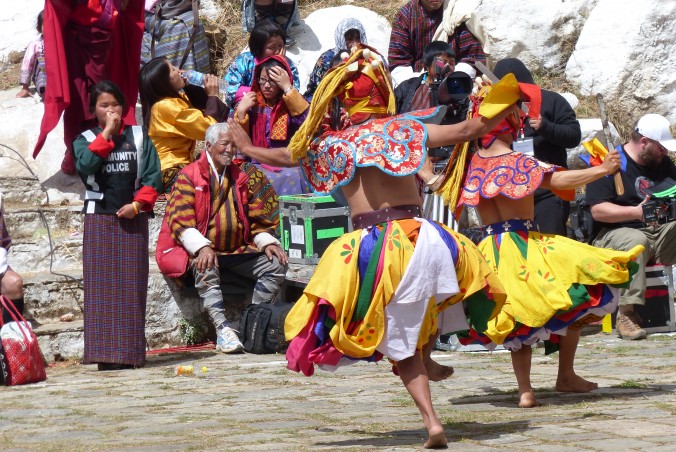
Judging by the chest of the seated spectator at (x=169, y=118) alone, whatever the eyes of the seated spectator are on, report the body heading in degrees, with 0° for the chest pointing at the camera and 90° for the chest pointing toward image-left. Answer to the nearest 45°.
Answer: approximately 270°

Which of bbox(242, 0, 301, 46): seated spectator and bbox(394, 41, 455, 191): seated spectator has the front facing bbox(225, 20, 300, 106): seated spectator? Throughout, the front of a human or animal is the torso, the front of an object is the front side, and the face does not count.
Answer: bbox(242, 0, 301, 46): seated spectator

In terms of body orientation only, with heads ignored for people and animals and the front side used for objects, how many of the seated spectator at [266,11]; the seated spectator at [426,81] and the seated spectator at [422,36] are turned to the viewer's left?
0

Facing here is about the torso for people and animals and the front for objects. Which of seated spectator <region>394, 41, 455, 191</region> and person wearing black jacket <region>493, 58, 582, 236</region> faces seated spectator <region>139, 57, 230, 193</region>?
the person wearing black jacket

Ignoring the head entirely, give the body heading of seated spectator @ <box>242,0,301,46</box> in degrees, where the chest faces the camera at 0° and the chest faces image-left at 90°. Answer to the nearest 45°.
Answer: approximately 0°

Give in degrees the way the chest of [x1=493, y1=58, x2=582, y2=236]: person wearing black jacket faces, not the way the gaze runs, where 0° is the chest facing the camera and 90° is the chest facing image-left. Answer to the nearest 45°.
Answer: approximately 90°

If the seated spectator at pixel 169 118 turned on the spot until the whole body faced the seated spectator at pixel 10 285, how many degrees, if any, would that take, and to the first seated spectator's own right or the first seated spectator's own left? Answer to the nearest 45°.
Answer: approximately 135° to the first seated spectator's own right

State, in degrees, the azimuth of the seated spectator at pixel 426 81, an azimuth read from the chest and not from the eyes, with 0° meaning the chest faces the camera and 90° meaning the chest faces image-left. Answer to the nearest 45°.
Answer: approximately 315°

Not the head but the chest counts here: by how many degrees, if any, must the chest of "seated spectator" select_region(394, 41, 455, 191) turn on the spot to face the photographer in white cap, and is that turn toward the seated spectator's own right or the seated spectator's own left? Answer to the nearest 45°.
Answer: approximately 45° to the seated spectator's own left

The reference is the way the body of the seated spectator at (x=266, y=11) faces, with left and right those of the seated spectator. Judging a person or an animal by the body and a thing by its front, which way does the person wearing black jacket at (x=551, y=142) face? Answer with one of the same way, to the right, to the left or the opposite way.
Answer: to the right

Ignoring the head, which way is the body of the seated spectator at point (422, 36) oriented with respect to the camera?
toward the camera

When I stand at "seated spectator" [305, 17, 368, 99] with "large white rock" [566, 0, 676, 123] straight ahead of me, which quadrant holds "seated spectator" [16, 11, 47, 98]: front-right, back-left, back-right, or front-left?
back-left

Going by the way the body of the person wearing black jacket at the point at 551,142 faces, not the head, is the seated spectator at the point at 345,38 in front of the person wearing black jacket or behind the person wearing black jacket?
in front

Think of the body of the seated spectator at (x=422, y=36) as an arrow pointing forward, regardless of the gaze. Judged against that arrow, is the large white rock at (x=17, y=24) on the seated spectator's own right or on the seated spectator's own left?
on the seated spectator's own right

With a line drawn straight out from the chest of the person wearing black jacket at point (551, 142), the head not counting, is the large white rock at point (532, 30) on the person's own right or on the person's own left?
on the person's own right
